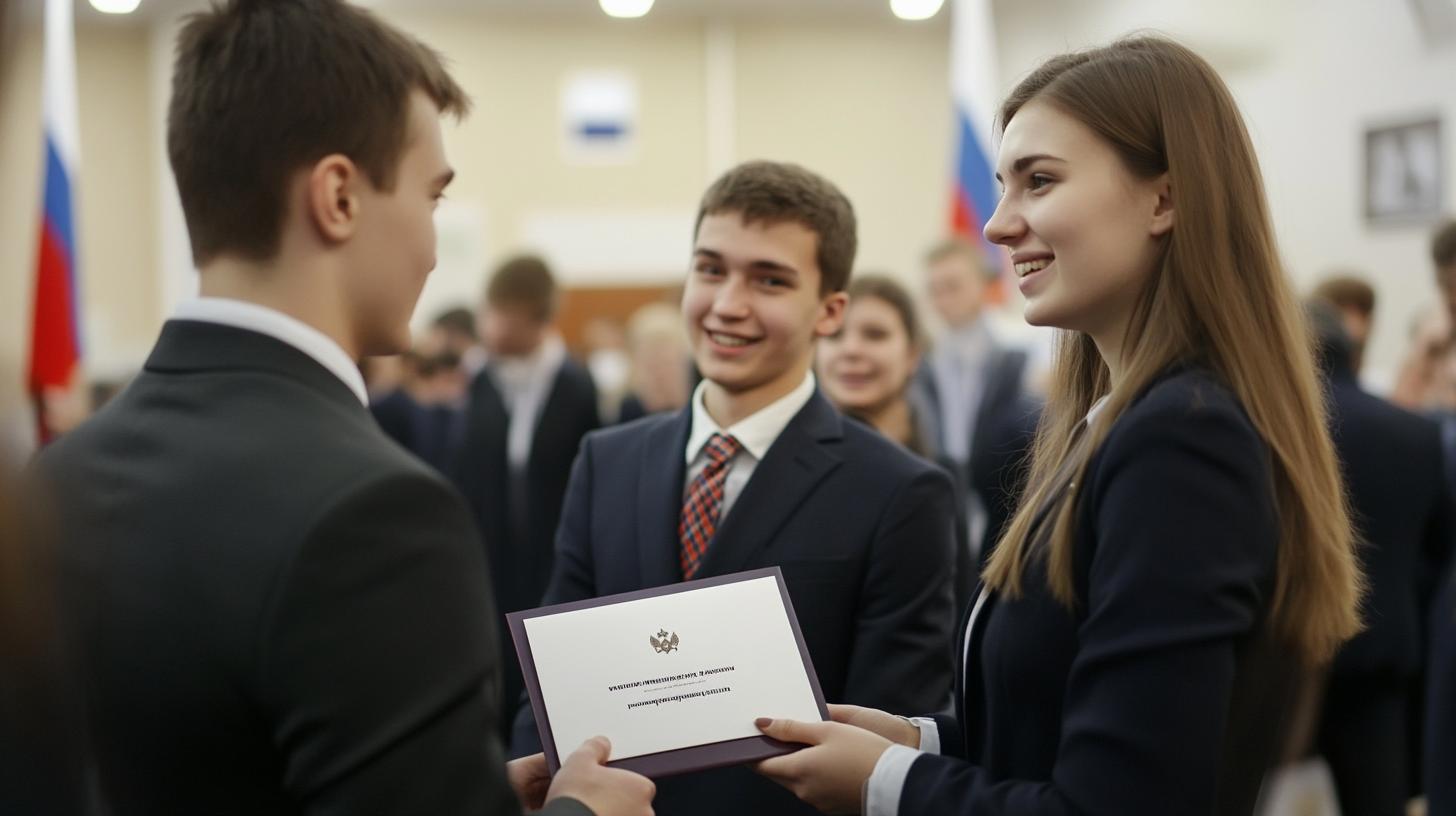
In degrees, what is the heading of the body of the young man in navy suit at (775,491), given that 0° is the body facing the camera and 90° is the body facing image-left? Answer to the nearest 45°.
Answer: approximately 45°

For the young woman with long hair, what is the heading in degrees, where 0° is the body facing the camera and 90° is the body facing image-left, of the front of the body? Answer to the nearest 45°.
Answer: approximately 90°

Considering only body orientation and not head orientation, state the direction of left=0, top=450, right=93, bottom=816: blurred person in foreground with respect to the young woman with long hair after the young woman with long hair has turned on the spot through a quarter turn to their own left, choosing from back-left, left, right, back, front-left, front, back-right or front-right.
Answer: front-right

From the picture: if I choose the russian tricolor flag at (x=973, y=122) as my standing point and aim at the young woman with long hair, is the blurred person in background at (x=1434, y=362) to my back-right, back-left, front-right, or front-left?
front-left

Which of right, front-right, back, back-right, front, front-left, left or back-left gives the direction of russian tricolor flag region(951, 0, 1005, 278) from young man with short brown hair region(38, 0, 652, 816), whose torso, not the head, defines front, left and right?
front

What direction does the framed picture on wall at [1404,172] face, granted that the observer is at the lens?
facing the viewer and to the left of the viewer

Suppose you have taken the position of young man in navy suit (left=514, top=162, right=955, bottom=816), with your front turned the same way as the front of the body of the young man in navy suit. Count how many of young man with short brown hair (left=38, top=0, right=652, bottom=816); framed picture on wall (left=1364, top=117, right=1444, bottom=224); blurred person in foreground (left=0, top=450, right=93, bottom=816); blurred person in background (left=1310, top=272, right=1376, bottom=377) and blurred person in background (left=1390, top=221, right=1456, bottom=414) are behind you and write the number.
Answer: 3

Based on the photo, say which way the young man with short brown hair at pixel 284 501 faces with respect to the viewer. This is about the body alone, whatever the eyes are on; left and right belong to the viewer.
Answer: facing away from the viewer and to the right of the viewer

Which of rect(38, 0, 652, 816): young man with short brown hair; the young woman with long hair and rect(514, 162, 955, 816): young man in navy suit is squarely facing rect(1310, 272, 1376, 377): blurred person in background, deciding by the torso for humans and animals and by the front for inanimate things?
the young man with short brown hair

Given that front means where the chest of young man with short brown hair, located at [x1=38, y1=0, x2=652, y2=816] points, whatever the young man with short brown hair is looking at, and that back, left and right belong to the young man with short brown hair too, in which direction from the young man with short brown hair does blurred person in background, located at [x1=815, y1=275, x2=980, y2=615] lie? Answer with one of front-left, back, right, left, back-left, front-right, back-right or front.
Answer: front
